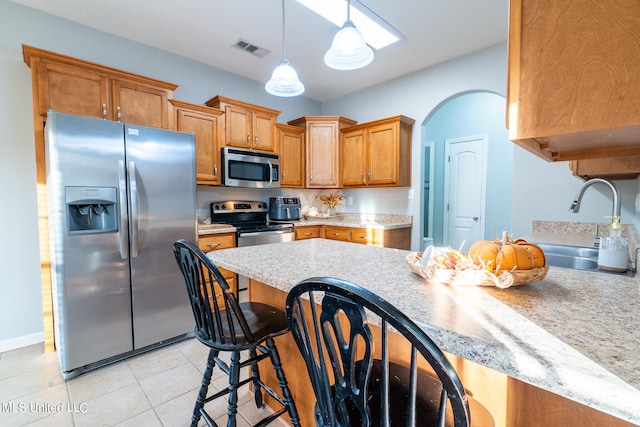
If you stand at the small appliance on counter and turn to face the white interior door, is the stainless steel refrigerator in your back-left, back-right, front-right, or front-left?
back-right

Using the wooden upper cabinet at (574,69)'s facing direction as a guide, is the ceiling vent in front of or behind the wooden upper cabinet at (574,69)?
in front

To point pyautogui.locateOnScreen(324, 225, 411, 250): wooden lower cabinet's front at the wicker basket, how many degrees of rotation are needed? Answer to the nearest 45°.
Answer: approximately 45° to its left

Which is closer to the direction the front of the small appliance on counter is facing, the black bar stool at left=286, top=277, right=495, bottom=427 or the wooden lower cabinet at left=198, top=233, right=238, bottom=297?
the black bar stool

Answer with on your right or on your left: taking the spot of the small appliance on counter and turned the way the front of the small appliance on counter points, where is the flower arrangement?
on your left

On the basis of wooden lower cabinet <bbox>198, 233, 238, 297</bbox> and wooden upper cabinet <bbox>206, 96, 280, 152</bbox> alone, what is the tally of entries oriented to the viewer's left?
0

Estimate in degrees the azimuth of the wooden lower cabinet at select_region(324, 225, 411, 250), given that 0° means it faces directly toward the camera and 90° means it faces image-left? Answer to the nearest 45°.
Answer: approximately 45°

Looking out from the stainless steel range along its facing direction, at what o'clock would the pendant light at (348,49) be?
The pendant light is roughly at 1 o'clock from the stainless steel range.

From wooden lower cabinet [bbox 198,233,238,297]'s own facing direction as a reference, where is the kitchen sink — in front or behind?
in front

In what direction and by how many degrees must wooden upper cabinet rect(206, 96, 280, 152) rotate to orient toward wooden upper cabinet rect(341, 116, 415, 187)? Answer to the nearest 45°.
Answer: approximately 45° to its left

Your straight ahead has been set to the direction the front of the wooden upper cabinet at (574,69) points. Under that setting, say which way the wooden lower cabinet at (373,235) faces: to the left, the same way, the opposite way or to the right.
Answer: to the left

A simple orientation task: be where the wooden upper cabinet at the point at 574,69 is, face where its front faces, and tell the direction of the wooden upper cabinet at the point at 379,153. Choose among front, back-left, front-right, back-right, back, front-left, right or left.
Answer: front-right
